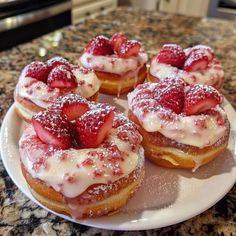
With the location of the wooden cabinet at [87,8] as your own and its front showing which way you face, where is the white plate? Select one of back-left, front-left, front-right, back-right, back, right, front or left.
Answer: front-right

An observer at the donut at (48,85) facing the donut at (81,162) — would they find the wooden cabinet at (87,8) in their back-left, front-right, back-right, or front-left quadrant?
back-left

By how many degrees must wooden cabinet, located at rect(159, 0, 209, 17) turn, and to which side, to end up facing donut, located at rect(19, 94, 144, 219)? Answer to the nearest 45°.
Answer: approximately 45° to its left

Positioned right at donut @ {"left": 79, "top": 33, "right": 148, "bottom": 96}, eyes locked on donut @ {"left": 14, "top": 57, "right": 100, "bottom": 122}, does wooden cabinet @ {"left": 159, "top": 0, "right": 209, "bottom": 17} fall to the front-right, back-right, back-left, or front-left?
back-right

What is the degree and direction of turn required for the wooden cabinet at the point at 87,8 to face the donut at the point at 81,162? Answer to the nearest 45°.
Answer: approximately 45° to its right

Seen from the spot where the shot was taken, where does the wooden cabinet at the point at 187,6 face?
facing the viewer and to the left of the viewer

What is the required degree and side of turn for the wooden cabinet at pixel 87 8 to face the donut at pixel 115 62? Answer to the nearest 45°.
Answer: approximately 45° to its right

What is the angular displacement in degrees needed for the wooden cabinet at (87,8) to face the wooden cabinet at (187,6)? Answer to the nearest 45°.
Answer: approximately 90° to its left

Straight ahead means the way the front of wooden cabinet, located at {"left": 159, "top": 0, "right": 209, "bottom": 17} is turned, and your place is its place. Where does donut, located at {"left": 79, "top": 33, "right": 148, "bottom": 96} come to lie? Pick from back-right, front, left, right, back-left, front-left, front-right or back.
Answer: front-left

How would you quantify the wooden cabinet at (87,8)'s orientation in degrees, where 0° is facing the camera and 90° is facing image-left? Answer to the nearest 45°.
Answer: approximately 315°

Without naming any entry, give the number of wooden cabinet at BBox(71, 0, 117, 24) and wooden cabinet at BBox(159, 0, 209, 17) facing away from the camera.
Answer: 0

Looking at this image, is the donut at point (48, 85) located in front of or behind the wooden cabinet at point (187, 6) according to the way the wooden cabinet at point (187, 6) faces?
in front

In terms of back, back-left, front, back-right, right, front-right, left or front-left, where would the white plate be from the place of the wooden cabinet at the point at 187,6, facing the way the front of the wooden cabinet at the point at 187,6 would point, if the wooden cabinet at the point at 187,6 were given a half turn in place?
back-right
